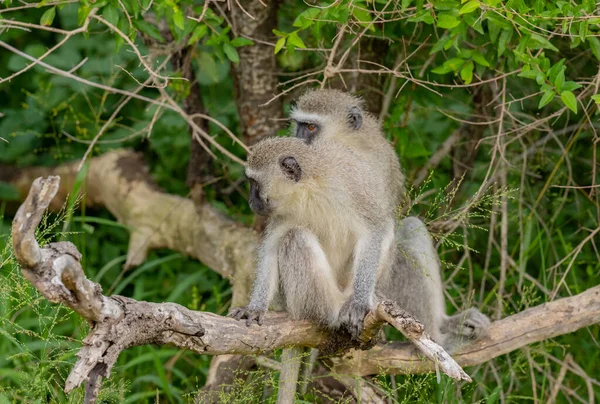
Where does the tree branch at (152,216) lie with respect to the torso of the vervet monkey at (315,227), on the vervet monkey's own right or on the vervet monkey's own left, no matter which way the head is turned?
on the vervet monkey's own right

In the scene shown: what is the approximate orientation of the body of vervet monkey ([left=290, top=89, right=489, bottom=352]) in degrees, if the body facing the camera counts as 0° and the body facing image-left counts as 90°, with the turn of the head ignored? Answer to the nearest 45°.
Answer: approximately 90°

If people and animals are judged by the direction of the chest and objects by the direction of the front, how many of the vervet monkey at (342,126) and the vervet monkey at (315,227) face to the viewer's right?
0

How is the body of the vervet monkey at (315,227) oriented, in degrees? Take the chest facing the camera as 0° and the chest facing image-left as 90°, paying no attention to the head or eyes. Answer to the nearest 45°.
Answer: approximately 45°

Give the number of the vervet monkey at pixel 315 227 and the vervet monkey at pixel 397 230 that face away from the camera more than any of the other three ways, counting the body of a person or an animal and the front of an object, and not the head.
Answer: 0

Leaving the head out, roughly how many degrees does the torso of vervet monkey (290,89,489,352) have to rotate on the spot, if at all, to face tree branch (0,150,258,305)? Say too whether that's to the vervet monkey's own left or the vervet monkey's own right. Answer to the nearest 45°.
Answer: approximately 45° to the vervet monkey's own right

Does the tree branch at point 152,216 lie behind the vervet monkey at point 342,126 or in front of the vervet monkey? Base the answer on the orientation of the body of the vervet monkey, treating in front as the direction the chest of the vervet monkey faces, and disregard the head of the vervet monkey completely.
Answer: in front

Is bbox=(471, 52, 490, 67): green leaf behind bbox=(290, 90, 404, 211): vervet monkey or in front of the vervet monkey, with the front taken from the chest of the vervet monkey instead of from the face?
behind
